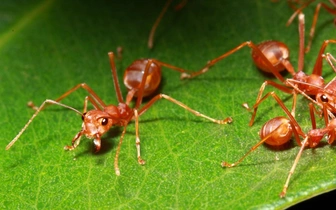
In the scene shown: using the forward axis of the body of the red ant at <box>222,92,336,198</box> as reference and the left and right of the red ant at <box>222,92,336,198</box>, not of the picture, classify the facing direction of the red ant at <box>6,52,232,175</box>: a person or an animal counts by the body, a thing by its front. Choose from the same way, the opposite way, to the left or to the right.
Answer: to the right

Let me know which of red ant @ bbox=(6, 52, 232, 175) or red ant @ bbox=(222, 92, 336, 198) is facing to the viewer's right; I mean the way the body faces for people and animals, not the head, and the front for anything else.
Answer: red ant @ bbox=(222, 92, 336, 198)

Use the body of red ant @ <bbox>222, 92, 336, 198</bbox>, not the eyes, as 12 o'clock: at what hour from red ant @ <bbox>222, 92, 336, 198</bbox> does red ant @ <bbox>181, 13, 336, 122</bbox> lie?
red ant @ <bbox>181, 13, 336, 122</bbox> is roughly at 9 o'clock from red ant @ <bbox>222, 92, 336, 198</bbox>.

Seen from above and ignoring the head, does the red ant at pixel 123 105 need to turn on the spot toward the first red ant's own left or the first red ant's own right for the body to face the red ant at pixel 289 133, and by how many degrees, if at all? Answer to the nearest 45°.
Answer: approximately 90° to the first red ant's own left

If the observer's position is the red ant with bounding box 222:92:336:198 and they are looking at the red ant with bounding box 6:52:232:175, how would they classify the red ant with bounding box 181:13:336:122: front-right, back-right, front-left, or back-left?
front-right

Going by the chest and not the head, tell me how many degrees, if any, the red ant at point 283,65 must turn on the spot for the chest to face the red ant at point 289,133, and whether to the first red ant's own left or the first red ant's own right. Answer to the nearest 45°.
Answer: approximately 45° to the first red ant's own right

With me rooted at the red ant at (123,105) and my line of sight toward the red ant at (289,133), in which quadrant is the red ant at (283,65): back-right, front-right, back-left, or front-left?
front-left

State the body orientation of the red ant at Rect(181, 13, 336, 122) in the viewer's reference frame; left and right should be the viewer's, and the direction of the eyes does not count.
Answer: facing the viewer and to the right of the viewer

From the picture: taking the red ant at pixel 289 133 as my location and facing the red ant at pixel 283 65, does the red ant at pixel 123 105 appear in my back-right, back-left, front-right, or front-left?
front-left

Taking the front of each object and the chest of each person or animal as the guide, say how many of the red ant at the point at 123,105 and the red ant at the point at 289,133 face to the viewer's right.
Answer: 1

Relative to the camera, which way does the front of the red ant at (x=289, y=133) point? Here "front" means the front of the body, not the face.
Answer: to the viewer's right

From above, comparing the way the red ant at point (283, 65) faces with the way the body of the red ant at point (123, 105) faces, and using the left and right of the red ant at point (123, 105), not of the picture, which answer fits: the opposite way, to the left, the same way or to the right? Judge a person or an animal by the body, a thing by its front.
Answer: to the left

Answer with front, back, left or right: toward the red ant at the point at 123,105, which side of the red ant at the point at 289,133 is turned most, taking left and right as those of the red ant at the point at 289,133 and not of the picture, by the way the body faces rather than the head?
back
